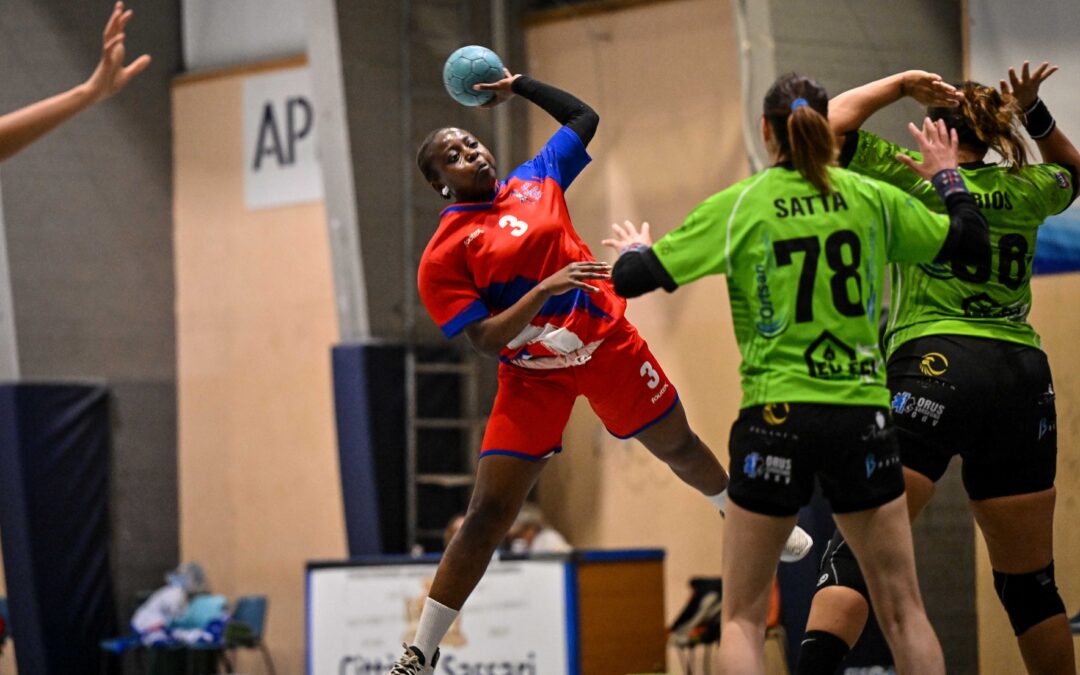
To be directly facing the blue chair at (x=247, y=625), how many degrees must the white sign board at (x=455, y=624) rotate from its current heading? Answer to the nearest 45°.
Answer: approximately 135° to its right

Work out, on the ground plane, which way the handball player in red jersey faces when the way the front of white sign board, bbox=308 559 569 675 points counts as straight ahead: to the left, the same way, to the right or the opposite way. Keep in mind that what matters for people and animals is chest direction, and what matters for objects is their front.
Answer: the same way

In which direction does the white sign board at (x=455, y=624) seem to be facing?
toward the camera

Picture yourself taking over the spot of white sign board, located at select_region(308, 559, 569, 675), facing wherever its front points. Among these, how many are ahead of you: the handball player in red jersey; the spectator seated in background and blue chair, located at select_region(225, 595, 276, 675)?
1

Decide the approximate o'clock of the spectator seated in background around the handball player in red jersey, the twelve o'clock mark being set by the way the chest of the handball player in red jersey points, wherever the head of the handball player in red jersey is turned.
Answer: The spectator seated in background is roughly at 6 o'clock from the handball player in red jersey.

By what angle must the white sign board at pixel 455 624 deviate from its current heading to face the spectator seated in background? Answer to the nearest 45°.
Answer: approximately 180°

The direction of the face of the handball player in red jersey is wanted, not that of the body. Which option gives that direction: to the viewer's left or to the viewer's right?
to the viewer's right

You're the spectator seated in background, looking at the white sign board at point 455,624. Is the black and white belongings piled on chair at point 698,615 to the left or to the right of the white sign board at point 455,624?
left
